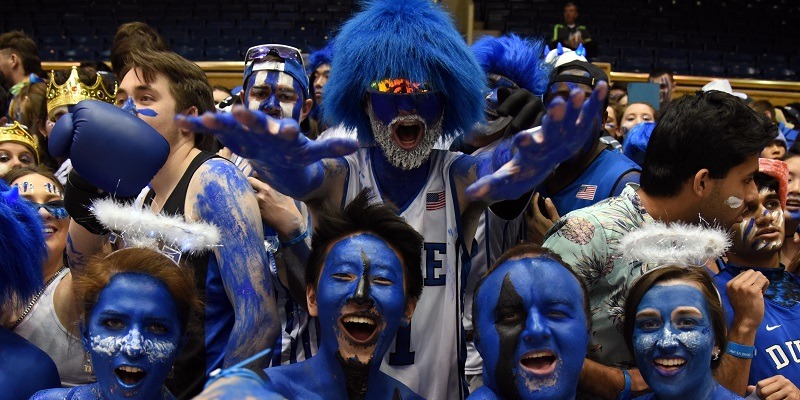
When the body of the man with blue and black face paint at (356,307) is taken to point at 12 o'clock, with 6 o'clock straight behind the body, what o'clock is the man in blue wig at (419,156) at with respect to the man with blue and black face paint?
The man in blue wig is roughly at 7 o'clock from the man with blue and black face paint.

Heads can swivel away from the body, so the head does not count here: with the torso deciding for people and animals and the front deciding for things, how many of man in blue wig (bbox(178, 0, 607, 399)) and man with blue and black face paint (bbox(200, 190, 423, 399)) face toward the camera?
2

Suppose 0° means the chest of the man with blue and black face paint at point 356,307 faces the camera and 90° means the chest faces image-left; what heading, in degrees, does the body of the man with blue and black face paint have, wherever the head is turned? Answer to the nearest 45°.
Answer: approximately 0°
